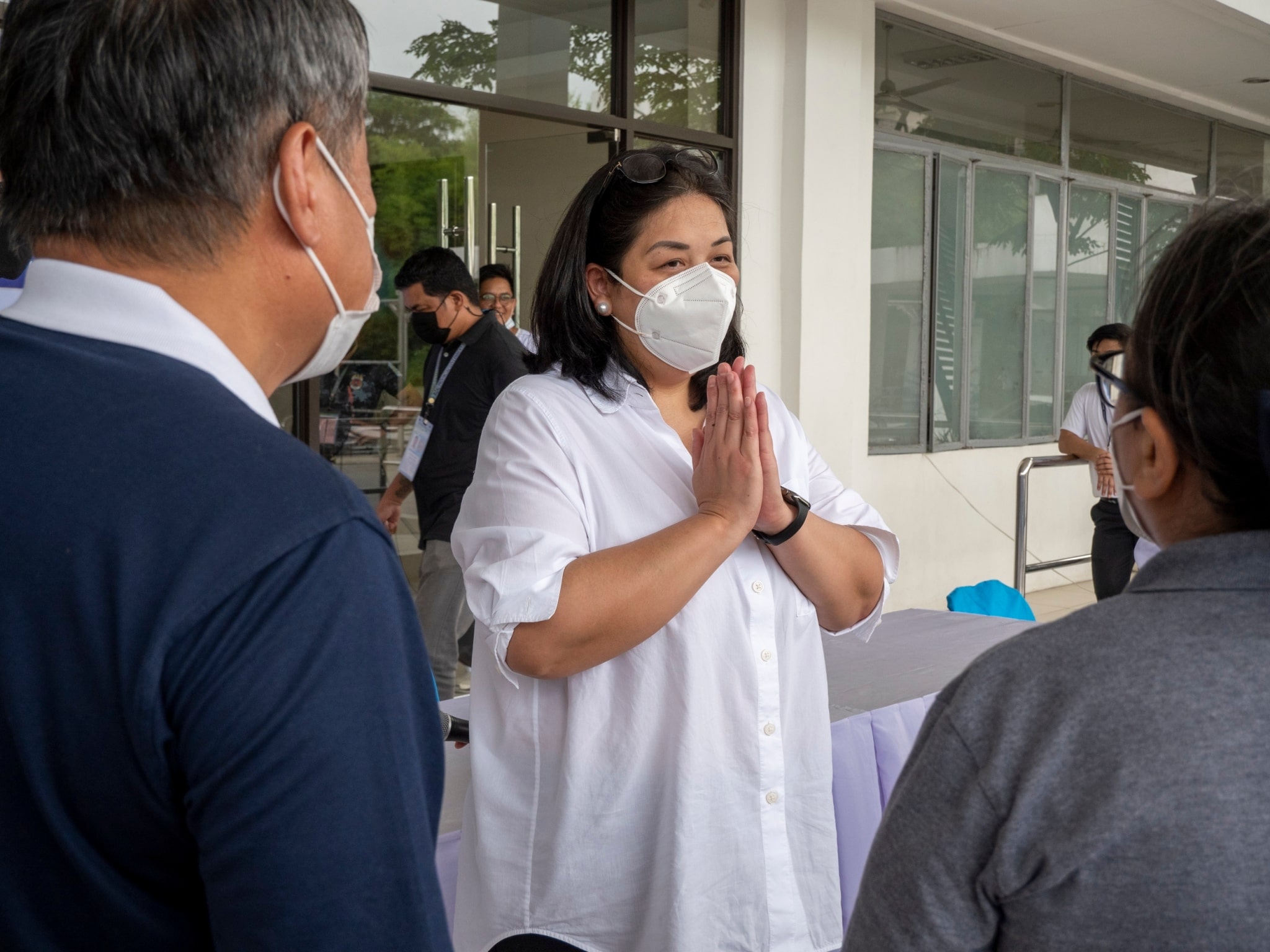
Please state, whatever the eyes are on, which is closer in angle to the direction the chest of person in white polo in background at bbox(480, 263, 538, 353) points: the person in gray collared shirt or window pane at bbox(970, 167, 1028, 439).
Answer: the person in gray collared shirt

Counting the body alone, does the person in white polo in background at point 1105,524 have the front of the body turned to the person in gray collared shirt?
yes

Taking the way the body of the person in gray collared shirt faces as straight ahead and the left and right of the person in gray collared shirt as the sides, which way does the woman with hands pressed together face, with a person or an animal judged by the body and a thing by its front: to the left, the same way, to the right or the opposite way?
the opposite way

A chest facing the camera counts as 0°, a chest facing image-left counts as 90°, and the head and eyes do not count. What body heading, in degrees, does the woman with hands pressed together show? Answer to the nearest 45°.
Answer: approximately 315°

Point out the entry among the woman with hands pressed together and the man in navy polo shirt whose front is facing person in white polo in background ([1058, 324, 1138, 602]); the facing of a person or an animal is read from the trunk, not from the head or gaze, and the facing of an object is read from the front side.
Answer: the man in navy polo shirt

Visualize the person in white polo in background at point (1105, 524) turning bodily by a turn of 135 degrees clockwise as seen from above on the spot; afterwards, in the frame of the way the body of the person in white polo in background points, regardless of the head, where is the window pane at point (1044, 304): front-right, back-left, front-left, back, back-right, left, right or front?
front-right

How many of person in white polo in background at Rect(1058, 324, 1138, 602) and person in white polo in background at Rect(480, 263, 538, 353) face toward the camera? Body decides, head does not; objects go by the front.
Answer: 2

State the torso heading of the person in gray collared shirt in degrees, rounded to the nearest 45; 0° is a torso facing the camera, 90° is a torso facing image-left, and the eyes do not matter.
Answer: approximately 135°

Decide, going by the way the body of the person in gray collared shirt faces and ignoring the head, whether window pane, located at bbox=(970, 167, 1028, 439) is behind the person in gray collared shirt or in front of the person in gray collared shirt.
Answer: in front

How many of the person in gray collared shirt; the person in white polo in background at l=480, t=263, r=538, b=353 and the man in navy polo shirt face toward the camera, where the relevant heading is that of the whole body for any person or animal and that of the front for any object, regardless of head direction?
1

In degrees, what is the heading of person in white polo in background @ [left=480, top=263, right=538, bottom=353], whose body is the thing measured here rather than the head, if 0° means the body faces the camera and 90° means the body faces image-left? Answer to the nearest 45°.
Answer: approximately 0°

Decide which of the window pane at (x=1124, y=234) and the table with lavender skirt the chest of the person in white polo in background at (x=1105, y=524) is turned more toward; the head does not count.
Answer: the table with lavender skirt

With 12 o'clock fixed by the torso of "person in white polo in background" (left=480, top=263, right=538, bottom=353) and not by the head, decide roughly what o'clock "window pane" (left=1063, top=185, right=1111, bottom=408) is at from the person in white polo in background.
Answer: The window pane is roughly at 8 o'clock from the person in white polo in background.

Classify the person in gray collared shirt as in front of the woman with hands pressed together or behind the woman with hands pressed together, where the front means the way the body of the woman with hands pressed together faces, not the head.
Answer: in front
